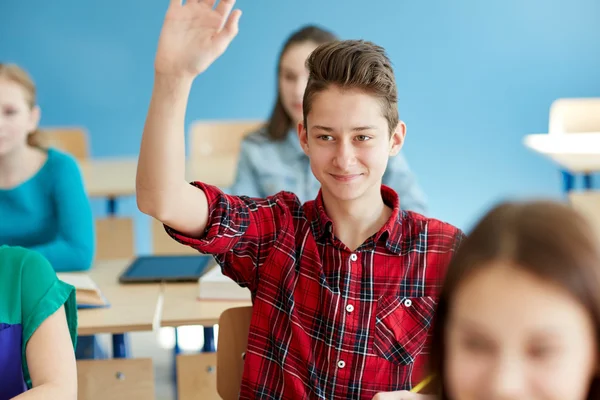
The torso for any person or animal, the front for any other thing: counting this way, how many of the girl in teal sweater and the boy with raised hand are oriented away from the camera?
0

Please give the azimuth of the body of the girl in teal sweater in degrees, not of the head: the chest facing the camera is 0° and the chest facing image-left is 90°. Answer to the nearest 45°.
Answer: approximately 45°

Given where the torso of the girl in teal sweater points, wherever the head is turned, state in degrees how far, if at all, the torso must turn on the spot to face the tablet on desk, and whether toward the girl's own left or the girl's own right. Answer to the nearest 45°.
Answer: approximately 90° to the girl's own left

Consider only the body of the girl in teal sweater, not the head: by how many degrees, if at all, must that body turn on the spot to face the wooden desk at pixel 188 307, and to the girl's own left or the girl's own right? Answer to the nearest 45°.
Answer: approximately 90° to the girl's own left
